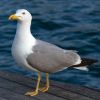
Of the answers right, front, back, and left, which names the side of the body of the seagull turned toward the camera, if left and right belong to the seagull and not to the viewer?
left
